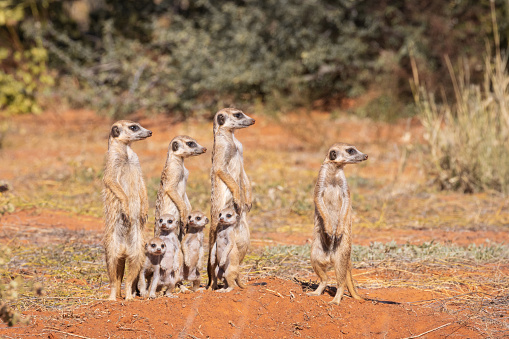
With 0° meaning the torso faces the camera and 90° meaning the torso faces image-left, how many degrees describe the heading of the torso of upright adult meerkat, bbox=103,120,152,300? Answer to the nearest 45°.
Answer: approximately 315°

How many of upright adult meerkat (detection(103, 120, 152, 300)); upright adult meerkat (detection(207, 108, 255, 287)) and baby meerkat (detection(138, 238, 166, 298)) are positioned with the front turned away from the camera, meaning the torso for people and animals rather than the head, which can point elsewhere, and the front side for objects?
0

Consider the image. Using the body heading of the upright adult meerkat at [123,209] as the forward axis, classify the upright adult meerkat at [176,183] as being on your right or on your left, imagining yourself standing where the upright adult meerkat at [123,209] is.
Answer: on your left

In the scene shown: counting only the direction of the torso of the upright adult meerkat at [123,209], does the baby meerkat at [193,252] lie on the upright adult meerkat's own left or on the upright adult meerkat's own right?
on the upright adult meerkat's own left

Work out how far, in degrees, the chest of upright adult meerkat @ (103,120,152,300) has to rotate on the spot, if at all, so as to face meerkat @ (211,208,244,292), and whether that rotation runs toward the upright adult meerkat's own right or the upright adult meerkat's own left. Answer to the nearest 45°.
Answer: approximately 45° to the upright adult meerkat's own left

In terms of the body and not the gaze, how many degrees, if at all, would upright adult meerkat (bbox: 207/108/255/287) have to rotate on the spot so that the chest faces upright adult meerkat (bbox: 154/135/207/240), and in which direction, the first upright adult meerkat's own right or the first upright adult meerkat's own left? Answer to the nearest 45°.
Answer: approximately 135° to the first upright adult meerkat's own right

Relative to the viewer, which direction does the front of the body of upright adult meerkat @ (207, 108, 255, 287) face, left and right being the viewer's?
facing the viewer and to the right of the viewer

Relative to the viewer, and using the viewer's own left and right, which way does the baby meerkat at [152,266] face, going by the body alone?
facing the viewer

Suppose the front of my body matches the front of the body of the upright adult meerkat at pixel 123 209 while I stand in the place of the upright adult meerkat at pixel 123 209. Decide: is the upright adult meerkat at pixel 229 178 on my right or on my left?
on my left

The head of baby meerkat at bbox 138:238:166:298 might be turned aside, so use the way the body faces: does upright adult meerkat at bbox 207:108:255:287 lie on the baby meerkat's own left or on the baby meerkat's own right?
on the baby meerkat's own left

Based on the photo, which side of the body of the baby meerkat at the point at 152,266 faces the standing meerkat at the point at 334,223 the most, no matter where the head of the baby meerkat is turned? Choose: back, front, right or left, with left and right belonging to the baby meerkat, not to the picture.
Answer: left

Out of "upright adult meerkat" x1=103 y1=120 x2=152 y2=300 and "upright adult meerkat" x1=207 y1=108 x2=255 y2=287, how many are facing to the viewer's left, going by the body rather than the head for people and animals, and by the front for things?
0

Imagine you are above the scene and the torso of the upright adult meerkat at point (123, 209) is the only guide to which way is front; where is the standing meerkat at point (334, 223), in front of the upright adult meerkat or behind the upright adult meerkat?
in front
